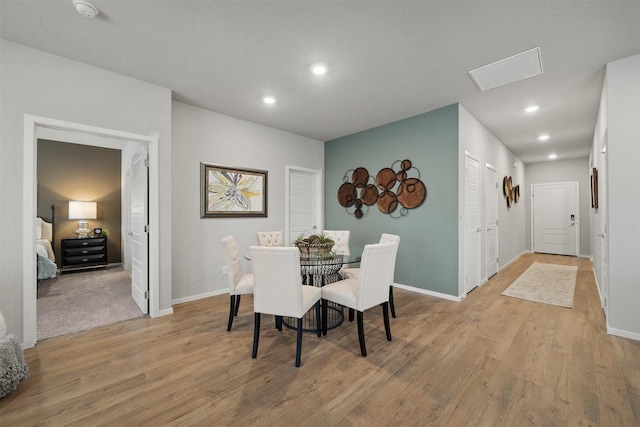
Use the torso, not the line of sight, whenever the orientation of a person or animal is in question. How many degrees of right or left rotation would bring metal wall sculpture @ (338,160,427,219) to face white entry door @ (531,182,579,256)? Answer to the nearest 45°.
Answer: approximately 180°

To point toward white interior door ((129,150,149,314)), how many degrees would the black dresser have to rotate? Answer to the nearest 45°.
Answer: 0° — it already faces it

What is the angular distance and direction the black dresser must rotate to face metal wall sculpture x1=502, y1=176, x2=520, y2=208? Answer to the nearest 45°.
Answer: approximately 45° to its left

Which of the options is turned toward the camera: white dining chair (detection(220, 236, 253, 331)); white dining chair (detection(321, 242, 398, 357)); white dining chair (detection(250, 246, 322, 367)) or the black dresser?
the black dresser

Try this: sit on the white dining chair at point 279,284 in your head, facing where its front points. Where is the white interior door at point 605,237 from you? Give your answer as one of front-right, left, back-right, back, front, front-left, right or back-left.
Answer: front-right

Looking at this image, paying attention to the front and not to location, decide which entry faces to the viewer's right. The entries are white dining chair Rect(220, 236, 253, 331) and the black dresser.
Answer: the white dining chair

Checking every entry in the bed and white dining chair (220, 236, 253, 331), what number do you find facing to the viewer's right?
1

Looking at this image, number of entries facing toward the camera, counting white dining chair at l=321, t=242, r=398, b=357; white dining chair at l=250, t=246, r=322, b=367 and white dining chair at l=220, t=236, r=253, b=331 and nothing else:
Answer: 0

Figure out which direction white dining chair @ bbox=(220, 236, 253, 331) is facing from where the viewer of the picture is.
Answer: facing to the right of the viewer

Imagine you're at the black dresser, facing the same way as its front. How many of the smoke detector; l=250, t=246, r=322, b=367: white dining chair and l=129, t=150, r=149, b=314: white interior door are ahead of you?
3

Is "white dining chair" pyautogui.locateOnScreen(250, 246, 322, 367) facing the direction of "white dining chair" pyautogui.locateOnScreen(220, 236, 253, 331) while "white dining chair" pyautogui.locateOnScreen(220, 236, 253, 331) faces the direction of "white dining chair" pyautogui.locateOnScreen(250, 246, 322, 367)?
no

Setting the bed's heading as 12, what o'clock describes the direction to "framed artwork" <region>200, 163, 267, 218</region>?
The framed artwork is roughly at 11 o'clock from the bed.

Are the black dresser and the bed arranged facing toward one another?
no

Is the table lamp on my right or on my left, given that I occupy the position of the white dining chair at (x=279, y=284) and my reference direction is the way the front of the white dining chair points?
on my left

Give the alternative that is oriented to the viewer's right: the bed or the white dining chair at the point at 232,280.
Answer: the white dining chair

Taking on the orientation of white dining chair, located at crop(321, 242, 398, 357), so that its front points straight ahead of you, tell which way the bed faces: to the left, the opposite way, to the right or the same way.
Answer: the opposite way

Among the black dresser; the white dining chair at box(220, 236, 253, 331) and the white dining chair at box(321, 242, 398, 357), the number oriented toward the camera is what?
1

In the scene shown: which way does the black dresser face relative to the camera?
toward the camera

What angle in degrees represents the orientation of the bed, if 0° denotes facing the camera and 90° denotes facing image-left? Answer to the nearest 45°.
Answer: approximately 0°

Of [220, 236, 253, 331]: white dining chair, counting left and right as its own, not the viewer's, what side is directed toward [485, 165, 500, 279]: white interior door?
front
